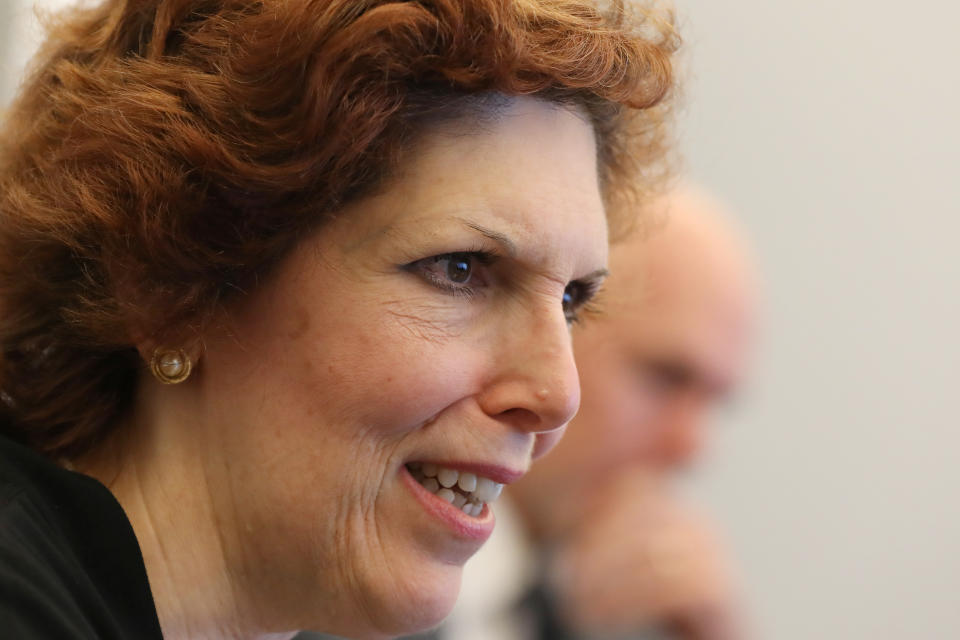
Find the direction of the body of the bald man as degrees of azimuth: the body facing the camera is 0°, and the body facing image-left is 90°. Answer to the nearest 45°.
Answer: approximately 315°

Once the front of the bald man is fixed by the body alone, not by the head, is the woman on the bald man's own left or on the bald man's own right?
on the bald man's own right

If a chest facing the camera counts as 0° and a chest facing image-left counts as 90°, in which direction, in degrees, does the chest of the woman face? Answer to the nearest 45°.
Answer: approximately 315°

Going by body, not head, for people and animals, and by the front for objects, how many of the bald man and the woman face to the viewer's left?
0

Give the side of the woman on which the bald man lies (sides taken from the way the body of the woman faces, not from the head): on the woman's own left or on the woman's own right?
on the woman's own left
